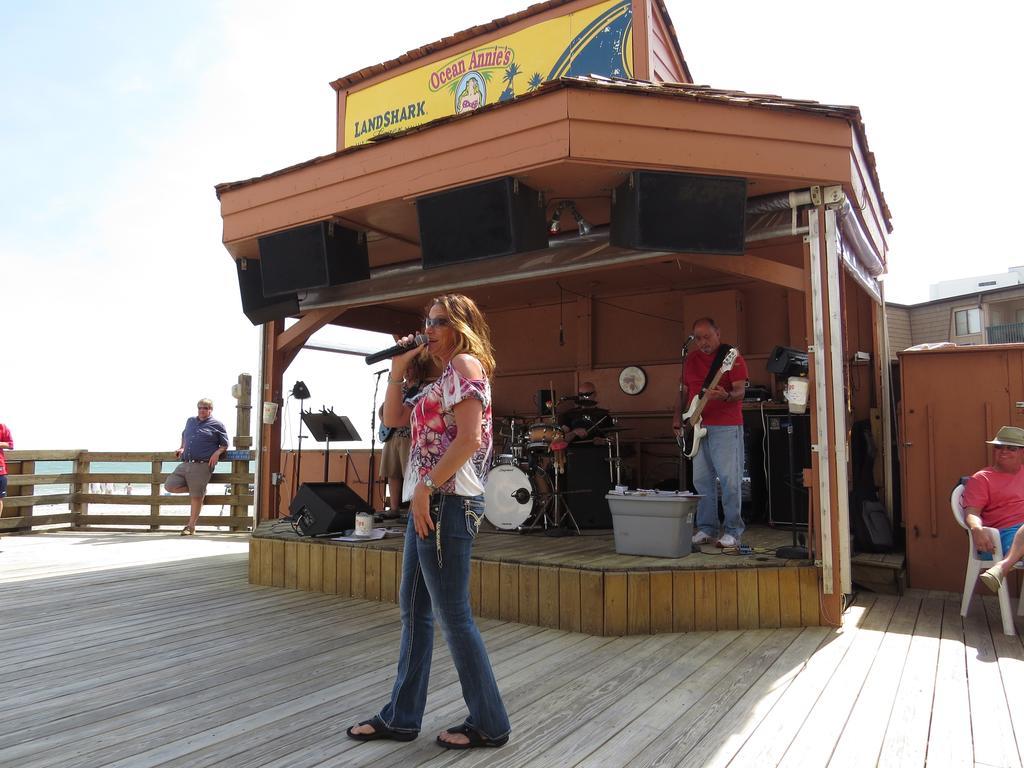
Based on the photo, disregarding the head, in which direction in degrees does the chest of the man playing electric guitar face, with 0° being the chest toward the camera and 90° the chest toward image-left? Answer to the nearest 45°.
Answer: approximately 45°

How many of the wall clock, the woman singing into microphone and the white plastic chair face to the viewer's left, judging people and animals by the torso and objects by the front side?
1

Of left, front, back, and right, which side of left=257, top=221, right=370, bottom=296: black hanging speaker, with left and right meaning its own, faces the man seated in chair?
left

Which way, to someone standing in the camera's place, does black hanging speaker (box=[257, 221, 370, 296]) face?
facing the viewer and to the left of the viewer

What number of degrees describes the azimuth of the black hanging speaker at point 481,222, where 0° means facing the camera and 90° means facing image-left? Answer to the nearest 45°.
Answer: approximately 45°

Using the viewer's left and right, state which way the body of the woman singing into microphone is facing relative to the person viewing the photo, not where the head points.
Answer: facing to the left of the viewer

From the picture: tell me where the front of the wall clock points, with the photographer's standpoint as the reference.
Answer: facing the viewer

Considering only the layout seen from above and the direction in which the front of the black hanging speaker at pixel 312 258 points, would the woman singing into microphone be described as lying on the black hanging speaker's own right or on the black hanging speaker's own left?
on the black hanging speaker's own left

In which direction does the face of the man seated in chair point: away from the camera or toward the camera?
toward the camera

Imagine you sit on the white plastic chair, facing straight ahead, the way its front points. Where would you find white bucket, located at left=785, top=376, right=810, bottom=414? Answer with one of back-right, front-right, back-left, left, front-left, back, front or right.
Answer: right

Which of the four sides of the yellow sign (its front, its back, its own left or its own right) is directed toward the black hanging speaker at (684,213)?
left

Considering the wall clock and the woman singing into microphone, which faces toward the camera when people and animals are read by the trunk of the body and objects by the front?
the wall clock

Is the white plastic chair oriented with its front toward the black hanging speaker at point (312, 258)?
no

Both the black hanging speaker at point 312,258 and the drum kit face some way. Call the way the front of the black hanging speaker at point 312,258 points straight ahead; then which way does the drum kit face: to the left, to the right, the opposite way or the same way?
the same way
